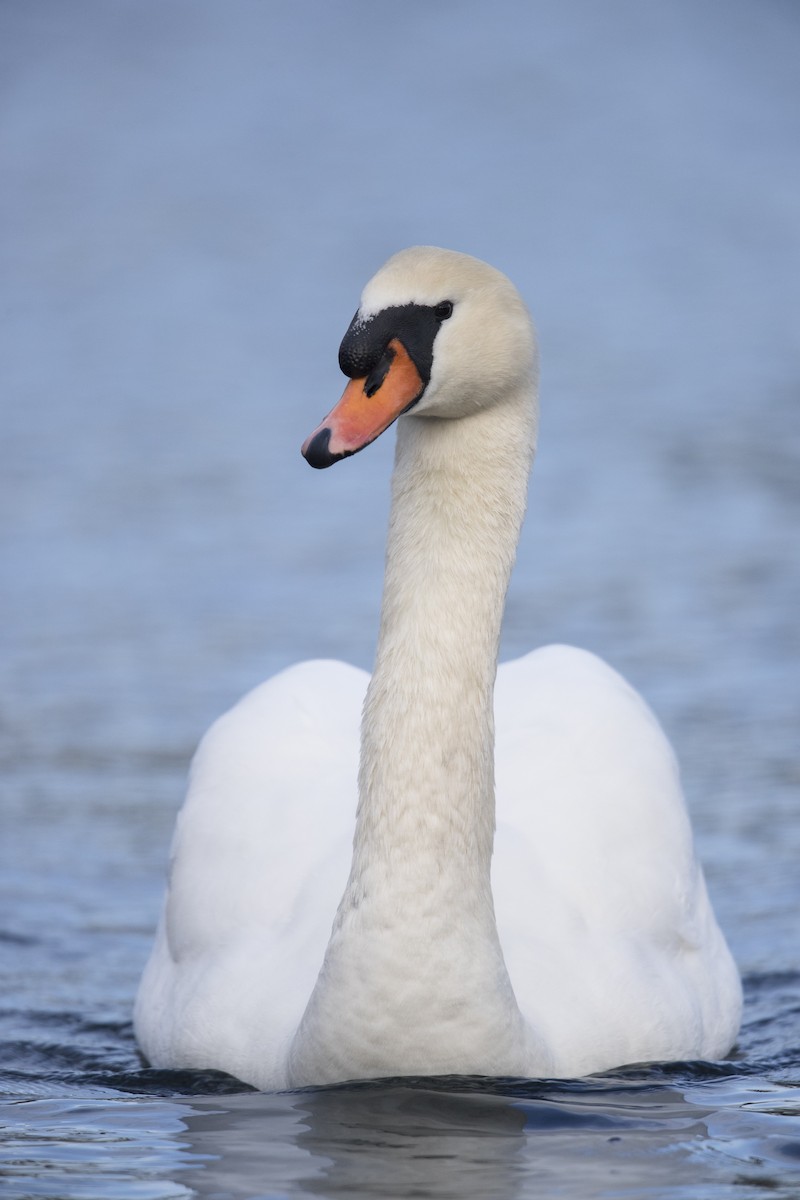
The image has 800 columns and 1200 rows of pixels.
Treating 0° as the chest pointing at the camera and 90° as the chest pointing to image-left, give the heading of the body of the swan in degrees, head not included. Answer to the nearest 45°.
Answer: approximately 0°
